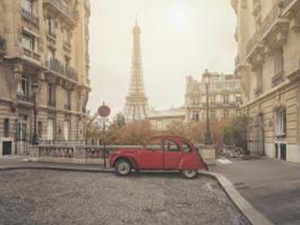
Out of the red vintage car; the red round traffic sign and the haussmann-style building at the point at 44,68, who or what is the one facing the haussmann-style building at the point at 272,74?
the haussmann-style building at the point at 44,68

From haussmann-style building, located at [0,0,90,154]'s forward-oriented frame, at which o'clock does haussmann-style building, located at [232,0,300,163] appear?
haussmann-style building, located at [232,0,300,163] is roughly at 12 o'clock from haussmann-style building, located at [0,0,90,154].

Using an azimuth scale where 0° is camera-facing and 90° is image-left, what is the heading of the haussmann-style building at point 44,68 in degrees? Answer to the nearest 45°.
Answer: approximately 315°

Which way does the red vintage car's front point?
to the viewer's left

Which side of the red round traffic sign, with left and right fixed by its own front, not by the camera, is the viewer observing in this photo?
front

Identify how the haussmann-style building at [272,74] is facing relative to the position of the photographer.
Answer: facing the viewer and to the left of the viewer

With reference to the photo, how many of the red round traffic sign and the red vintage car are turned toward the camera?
1

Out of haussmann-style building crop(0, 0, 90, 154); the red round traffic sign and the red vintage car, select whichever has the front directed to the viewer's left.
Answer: the red vintage car

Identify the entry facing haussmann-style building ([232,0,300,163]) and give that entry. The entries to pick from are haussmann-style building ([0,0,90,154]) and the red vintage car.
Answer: haussmann-style building ([0,0,90,154])

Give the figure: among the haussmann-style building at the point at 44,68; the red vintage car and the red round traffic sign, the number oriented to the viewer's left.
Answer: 1

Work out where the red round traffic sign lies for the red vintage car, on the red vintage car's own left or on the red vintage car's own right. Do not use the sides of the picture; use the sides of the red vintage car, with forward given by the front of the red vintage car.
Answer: on the red vintage car's own right

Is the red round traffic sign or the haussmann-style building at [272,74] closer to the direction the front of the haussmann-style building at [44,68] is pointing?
the haussmann-style building

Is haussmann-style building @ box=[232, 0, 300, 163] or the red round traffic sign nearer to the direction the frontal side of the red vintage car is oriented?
the red round traffic sign

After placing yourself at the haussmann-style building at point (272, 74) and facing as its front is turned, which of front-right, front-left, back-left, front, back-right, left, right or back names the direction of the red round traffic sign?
front
